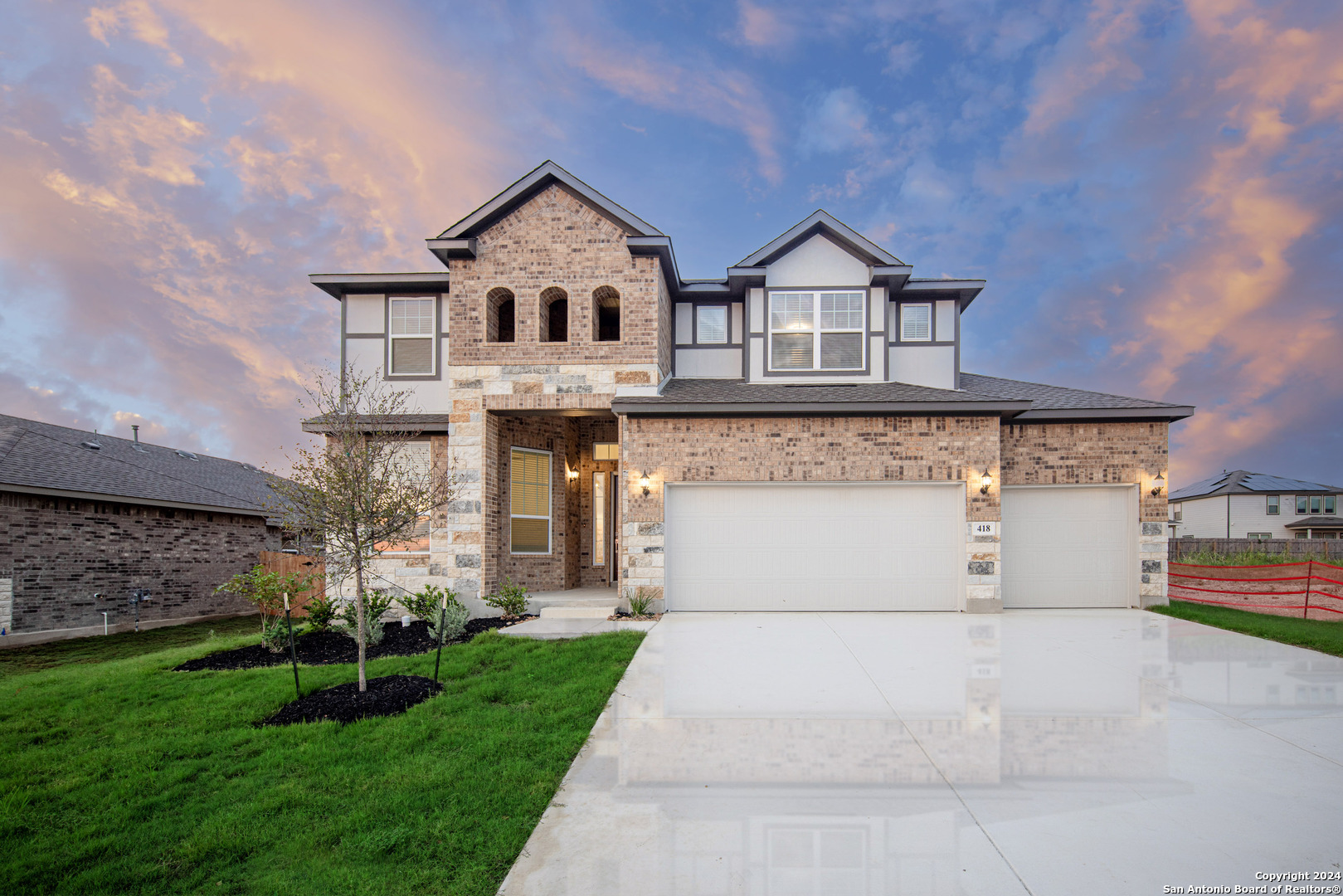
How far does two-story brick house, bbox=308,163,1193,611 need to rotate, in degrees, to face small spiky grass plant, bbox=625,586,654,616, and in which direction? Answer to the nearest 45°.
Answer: approximately 45° to its right

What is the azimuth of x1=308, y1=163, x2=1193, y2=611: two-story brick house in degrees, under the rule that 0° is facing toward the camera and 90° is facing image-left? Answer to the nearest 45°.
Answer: approximately 0°

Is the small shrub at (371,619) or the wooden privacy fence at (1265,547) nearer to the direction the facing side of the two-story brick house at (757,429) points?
the small shrub

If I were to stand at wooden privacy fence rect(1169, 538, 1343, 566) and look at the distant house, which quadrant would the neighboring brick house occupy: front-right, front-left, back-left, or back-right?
back-left

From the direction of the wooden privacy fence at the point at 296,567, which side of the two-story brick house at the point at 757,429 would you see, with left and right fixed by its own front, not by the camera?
right
